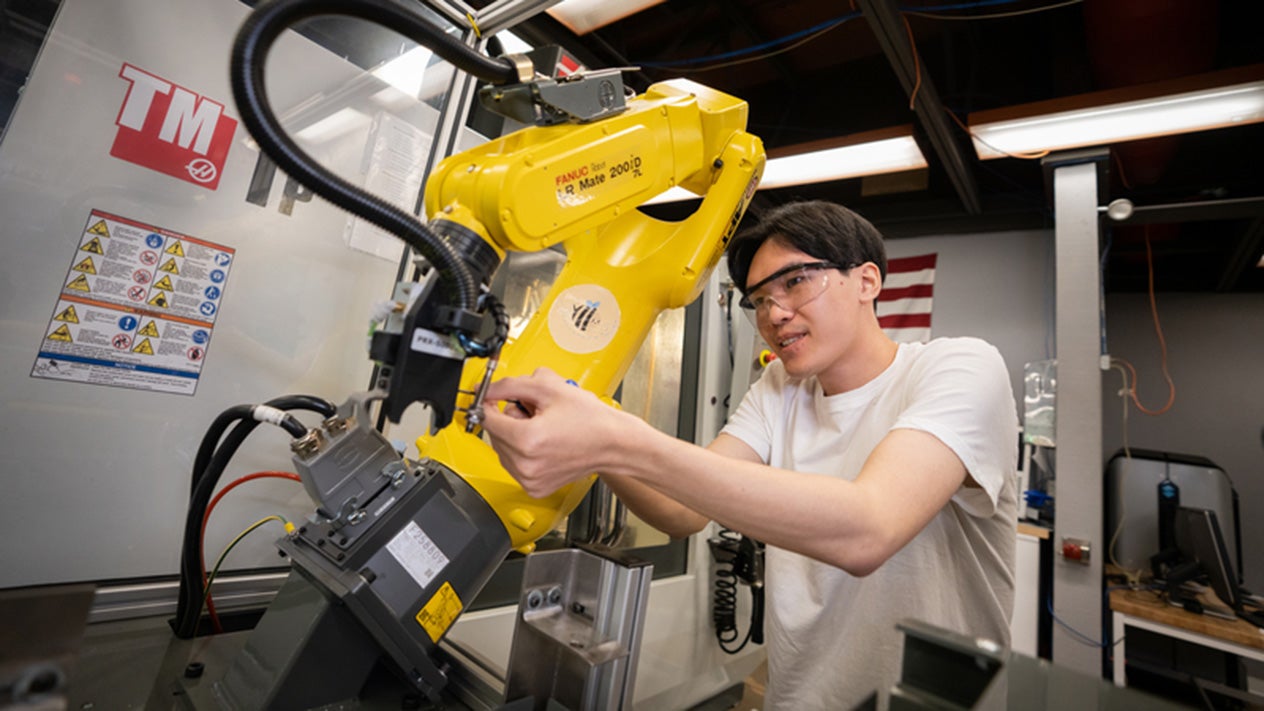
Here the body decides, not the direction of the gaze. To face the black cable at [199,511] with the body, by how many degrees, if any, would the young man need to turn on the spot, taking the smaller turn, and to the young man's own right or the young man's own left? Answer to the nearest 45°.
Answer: approximately 45° to the young man's own right

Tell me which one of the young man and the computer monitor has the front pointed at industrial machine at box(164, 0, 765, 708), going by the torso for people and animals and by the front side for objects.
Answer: the young man

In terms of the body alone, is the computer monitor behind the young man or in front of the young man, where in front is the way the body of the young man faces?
behind

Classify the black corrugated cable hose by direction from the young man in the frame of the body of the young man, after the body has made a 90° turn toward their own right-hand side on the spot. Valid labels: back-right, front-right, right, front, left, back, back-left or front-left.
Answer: left

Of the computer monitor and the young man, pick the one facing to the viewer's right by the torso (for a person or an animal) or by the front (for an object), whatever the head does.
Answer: the computer monitor

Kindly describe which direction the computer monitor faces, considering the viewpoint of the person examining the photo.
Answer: facing to the right of the viewer

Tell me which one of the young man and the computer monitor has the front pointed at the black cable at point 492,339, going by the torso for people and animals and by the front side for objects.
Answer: the young man

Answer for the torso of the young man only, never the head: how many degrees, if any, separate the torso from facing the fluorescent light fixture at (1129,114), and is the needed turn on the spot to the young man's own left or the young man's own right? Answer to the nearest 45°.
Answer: approximately 180°

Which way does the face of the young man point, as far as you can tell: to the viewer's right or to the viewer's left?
to the viewer's left

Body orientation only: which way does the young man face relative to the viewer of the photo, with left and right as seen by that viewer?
facing the viewer and to the left of the viewer
